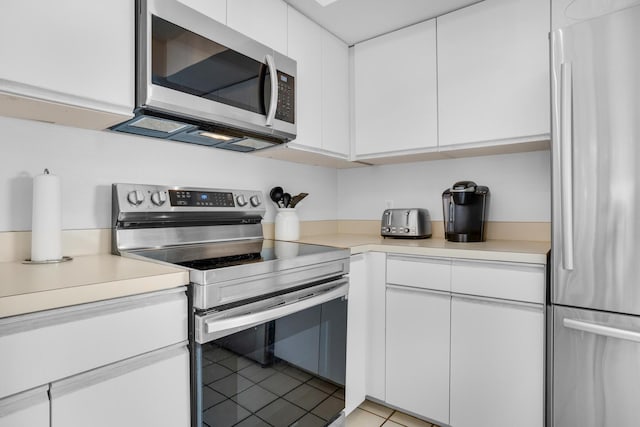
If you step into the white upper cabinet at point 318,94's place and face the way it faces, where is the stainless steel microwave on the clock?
The stainless steel microwave is roughly at 3 o'clock from the white upper cabinet.

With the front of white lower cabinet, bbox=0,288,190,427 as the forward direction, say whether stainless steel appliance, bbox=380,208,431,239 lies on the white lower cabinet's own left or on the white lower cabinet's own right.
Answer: on the white lower cabinet's own left

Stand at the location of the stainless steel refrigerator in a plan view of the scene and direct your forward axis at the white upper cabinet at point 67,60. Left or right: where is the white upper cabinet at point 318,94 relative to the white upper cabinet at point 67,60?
right

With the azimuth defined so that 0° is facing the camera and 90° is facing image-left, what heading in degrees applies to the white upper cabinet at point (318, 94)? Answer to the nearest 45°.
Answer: approximately 315°

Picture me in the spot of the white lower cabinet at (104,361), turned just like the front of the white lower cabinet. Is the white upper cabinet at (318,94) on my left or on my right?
on my left

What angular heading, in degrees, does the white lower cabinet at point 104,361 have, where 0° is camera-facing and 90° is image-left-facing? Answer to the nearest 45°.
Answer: approximately 315°
